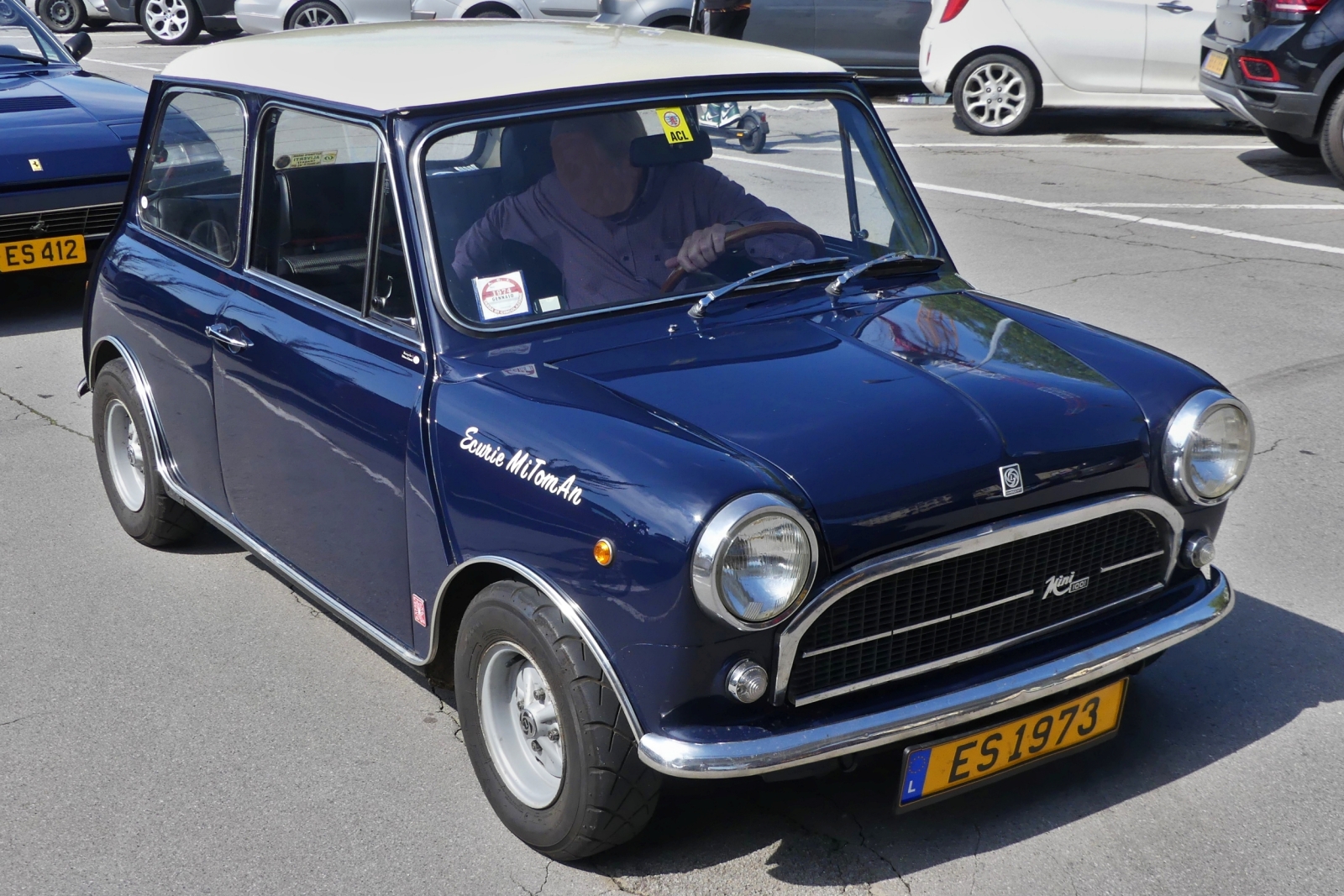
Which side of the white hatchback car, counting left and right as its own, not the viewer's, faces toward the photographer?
right

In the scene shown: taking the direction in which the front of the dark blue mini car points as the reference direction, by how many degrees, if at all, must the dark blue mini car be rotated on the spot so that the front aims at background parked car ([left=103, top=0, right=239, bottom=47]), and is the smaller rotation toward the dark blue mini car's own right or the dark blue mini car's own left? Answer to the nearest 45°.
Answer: approximately 180°

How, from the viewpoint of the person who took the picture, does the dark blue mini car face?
facing the viewer and to the right of the viewer

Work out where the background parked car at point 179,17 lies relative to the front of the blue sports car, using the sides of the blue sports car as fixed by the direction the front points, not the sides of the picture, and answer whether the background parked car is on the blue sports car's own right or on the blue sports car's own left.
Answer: on the blue sports car's own left

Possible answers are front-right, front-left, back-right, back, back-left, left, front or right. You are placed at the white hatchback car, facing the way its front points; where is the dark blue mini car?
right

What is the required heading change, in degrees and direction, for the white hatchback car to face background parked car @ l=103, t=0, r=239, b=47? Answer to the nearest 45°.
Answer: approximately 135° to its left

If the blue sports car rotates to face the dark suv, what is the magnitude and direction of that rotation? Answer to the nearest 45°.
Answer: approximately 45° to its left

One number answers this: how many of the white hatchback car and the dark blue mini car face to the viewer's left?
0

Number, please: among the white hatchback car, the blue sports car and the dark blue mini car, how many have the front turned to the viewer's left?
0

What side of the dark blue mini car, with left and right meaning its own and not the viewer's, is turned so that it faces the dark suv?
left

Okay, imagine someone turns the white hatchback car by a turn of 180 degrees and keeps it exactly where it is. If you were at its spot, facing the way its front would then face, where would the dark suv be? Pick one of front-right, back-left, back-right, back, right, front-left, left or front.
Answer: back-left
